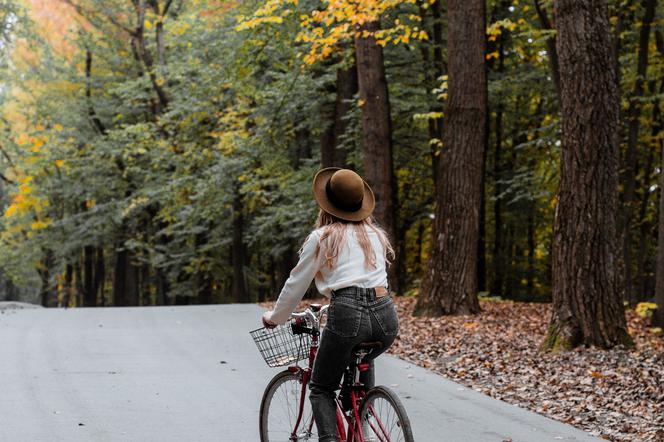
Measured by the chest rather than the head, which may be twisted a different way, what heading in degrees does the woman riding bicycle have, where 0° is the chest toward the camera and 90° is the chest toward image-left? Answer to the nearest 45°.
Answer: approximately 135°

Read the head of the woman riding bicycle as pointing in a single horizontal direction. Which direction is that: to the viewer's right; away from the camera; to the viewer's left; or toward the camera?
away from the camera
